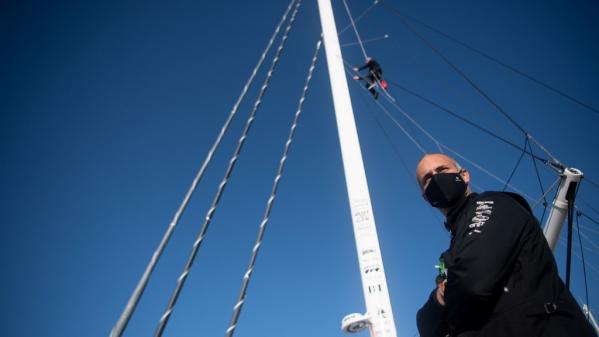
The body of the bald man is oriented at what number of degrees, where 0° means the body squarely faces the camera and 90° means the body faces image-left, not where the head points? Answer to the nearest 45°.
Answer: approximately 90°

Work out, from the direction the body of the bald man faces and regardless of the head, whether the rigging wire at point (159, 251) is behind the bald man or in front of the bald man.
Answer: in front

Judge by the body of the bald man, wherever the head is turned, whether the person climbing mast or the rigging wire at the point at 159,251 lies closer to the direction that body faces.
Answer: the rigging wire

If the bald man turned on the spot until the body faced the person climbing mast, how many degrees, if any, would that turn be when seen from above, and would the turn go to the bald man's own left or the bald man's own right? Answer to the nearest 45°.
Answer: approximately 45° to the bald man's own right

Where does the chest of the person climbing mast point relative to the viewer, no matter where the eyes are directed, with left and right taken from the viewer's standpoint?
facing to the left of the viewer

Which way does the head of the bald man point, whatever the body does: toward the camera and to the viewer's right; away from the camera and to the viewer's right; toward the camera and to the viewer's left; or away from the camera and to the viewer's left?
toward the camera and to the viewer's left

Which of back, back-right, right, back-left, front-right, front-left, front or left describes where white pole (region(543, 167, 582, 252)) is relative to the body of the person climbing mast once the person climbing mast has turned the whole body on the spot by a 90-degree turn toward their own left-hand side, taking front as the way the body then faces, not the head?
left
